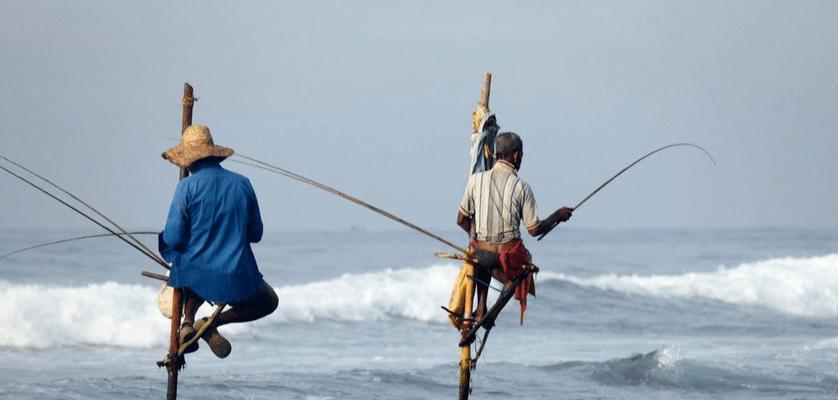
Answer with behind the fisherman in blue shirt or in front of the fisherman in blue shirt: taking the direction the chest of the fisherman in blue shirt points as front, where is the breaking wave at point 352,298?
in front

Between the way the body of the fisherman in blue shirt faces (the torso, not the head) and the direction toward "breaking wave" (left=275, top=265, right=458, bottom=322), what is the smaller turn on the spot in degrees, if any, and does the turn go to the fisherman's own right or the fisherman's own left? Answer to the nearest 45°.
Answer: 0° — they already face it

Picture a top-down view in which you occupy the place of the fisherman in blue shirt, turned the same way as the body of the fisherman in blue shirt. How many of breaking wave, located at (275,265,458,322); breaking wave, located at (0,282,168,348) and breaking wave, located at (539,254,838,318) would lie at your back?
0

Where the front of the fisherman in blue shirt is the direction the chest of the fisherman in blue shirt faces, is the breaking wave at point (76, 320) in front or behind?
in front

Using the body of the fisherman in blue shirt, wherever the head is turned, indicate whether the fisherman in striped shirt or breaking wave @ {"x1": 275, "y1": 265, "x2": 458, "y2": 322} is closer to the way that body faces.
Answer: the breaking wave

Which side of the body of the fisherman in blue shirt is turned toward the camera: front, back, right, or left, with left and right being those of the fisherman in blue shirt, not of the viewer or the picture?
back

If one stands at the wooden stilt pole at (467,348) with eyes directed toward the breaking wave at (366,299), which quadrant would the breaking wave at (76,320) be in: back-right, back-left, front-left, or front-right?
front-left

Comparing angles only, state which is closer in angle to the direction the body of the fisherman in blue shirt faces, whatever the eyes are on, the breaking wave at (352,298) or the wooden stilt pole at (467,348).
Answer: the breaking wave

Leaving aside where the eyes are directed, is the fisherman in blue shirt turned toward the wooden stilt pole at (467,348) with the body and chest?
no

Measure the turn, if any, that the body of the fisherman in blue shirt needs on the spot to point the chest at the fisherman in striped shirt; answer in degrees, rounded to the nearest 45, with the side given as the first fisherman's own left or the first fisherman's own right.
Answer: approximately 90° to the first fisherman's own right

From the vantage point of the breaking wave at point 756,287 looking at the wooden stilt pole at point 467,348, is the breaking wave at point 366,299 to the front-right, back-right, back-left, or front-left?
front-right

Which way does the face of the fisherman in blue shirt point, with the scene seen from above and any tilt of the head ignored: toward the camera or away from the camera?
away from the camera
